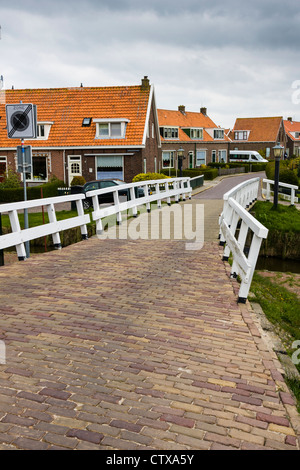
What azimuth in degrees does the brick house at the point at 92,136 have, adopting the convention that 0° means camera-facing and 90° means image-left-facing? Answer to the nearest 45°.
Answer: approximately 0°

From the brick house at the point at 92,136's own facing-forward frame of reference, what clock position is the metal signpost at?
The metal signpost is roughly at 12 o'clock from the brick house.
